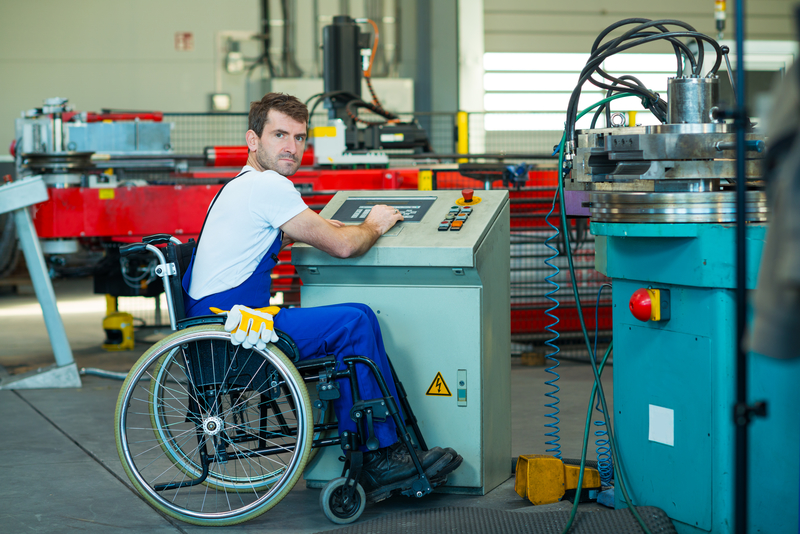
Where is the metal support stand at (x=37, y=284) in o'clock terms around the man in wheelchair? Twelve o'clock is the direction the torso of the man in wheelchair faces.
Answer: The metal support stand is roughly at 8 o'clock from the man in wheelchair.

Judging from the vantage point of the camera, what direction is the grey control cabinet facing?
facing the viewer

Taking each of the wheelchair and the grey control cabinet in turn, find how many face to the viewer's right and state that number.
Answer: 1

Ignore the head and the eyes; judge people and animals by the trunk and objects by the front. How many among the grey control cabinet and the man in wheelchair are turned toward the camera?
1

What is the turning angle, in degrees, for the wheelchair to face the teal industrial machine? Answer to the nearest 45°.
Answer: approximately 45° to its right

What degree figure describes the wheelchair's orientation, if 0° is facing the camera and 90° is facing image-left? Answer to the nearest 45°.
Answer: approximately 270°

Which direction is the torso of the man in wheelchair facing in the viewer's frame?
to the viewer's right

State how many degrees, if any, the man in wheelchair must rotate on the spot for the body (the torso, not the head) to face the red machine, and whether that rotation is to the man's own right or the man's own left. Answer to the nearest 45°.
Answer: approximately 90° to the man's own left

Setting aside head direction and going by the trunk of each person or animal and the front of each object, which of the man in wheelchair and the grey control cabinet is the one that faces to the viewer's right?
the man in wheelchair

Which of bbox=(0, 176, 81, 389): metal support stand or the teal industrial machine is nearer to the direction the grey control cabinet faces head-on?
the teal industrial machine

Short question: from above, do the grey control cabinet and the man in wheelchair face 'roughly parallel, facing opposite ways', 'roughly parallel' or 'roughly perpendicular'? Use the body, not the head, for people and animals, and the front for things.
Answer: roughly perpendicular
